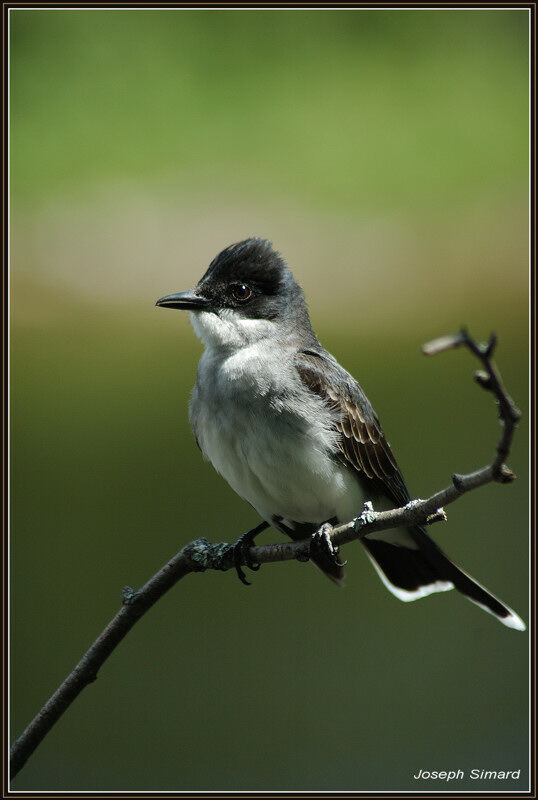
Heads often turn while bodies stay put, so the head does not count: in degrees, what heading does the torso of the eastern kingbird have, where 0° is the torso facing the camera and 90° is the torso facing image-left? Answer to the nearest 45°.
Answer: approximately 45°
